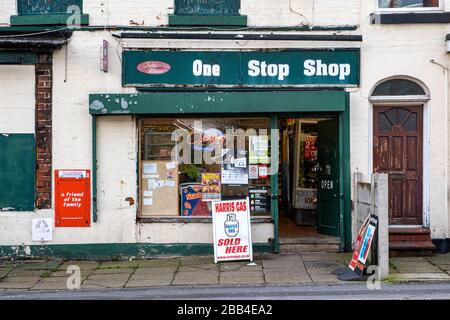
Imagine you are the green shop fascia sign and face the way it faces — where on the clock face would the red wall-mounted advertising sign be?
The red wall-mounted advertising sign is roughly at 3 o'clock from the green shop fascia sign.

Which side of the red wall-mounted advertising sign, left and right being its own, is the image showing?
front

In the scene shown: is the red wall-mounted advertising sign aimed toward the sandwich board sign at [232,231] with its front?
no

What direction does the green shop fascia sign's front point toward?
toward the camera

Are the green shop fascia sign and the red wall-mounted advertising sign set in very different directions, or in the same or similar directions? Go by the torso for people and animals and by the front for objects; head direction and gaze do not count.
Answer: same or similar directions

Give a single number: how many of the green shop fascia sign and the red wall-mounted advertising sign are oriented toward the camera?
2

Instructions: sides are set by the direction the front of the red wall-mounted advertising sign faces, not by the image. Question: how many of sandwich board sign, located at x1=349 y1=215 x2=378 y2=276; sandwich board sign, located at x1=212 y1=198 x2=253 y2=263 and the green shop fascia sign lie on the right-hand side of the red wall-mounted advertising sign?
0

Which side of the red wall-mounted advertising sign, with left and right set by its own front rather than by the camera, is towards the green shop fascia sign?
left

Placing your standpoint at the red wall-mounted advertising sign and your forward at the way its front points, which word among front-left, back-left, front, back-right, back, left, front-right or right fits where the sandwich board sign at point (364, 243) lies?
front-left
